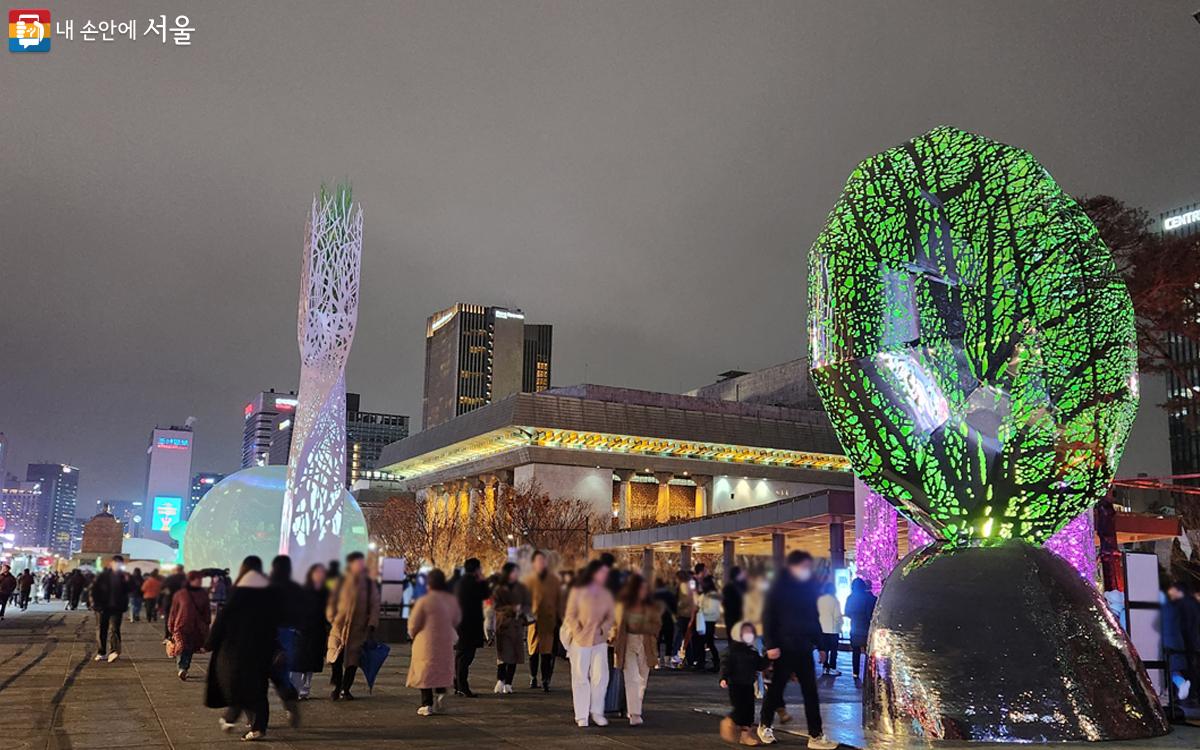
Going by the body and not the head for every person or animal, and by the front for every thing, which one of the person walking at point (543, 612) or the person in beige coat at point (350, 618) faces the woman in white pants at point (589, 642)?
the person walking

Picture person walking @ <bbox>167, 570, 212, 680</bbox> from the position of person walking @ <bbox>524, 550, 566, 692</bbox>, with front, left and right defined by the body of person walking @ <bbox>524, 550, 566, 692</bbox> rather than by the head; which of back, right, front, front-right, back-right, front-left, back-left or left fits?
right

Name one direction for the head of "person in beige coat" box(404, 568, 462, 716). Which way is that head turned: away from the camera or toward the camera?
away from the camera

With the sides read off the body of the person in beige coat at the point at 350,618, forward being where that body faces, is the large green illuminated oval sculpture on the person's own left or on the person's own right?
on the person's own left

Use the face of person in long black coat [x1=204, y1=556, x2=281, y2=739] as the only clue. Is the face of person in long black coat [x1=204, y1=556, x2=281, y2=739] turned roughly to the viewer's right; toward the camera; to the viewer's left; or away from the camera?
away from the camera

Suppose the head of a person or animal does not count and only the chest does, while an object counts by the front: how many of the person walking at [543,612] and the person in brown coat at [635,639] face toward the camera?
2

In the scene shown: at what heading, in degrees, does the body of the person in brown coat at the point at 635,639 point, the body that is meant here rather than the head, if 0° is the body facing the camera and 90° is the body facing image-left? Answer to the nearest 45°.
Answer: approximately 0°
